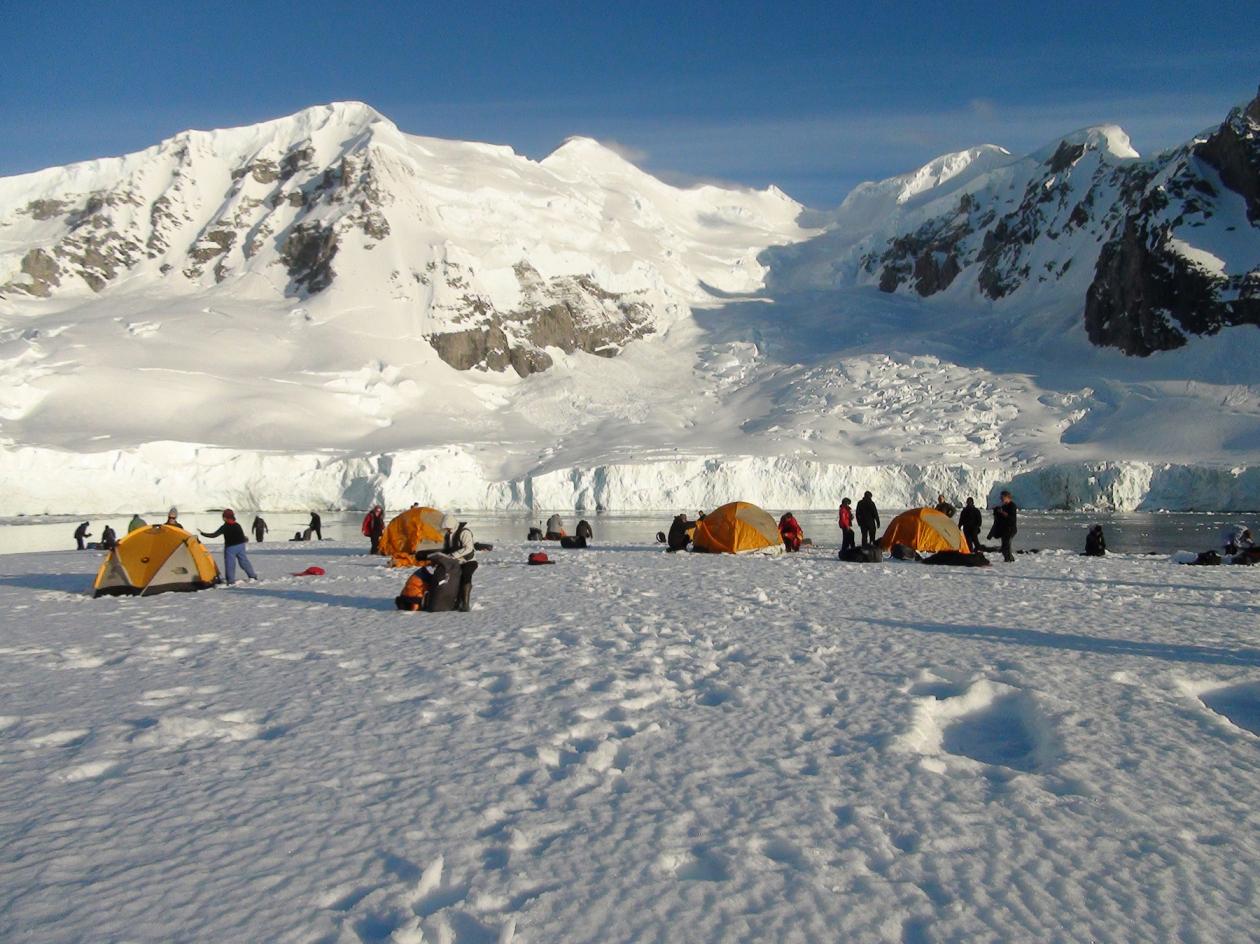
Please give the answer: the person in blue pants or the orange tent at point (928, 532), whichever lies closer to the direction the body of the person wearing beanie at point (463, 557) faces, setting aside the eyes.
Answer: the person in blue pants

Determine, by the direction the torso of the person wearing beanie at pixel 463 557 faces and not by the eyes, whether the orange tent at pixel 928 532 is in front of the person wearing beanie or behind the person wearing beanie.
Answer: behind

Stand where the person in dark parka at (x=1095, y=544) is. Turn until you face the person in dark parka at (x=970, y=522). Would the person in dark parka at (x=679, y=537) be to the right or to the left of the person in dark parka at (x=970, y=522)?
right

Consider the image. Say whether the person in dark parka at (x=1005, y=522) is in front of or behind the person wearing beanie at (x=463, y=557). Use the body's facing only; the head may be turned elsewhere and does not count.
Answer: behind

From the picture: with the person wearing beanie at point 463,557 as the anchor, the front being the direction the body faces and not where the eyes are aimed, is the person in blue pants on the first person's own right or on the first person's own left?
on the first person's own right

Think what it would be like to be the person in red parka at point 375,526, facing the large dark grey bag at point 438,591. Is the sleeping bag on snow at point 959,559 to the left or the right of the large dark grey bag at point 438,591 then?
left

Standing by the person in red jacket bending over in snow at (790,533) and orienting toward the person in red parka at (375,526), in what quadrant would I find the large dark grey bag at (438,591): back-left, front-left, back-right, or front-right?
front-left

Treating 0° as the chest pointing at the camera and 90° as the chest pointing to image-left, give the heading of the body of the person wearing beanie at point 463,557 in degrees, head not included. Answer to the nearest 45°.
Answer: approximately 90°

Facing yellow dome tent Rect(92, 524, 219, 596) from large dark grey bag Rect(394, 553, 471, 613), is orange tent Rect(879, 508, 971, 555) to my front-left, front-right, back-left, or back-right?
back-right
